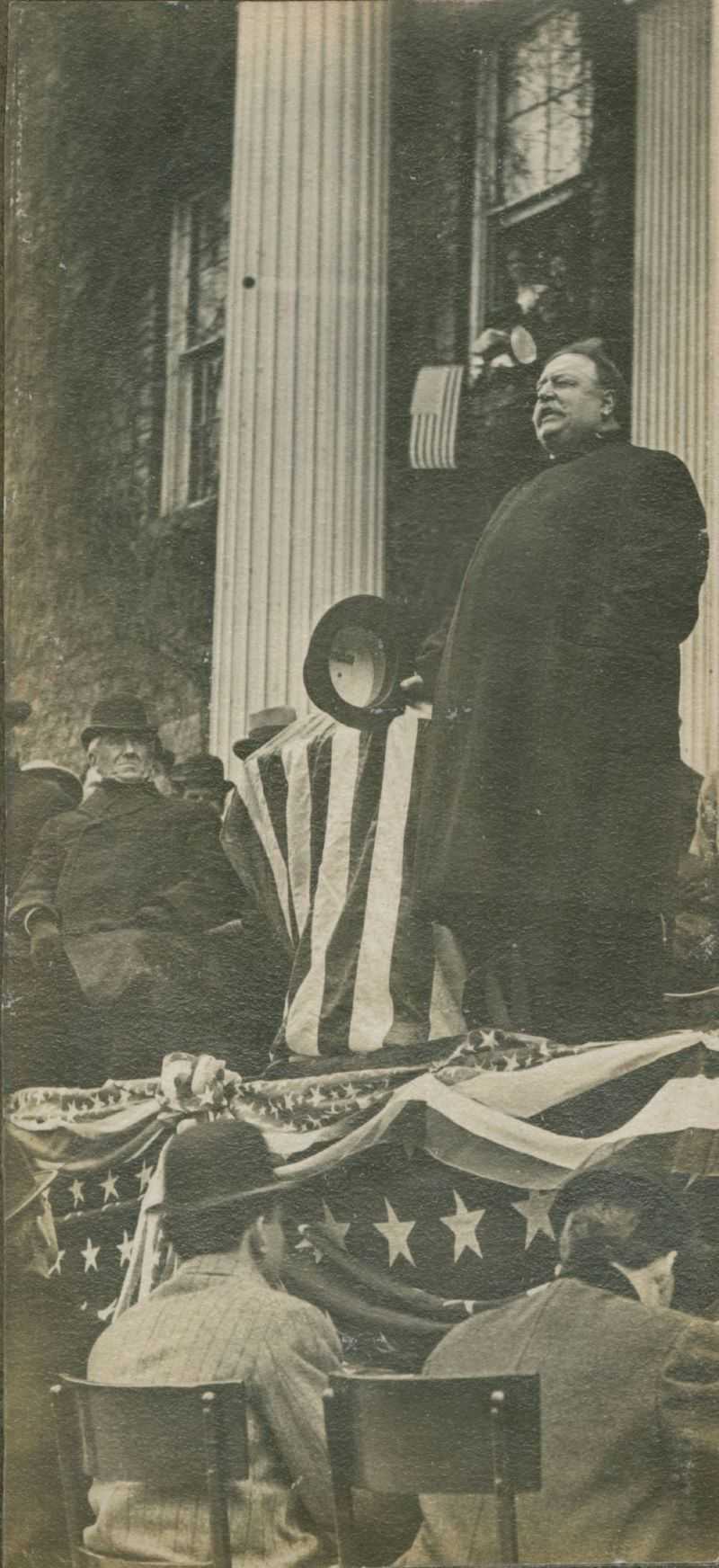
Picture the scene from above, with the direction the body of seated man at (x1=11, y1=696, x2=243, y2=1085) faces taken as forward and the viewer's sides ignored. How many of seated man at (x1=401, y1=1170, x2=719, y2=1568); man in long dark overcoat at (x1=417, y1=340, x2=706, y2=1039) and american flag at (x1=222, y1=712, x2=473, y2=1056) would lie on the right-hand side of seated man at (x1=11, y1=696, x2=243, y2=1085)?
0

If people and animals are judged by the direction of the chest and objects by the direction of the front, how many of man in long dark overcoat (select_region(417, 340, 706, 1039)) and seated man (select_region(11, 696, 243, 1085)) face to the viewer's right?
0

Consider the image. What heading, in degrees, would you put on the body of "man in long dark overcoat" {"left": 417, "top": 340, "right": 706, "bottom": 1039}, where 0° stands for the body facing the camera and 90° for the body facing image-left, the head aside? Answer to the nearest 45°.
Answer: approximately 45°

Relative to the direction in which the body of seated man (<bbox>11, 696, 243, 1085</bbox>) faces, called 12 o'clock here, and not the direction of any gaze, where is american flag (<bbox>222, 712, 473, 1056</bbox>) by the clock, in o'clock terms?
The american flag is roughly at 9 o'clock from the seated man.

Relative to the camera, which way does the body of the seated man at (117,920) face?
toward the camera

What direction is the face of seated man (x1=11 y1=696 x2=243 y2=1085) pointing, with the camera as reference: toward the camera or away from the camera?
toward the camera
